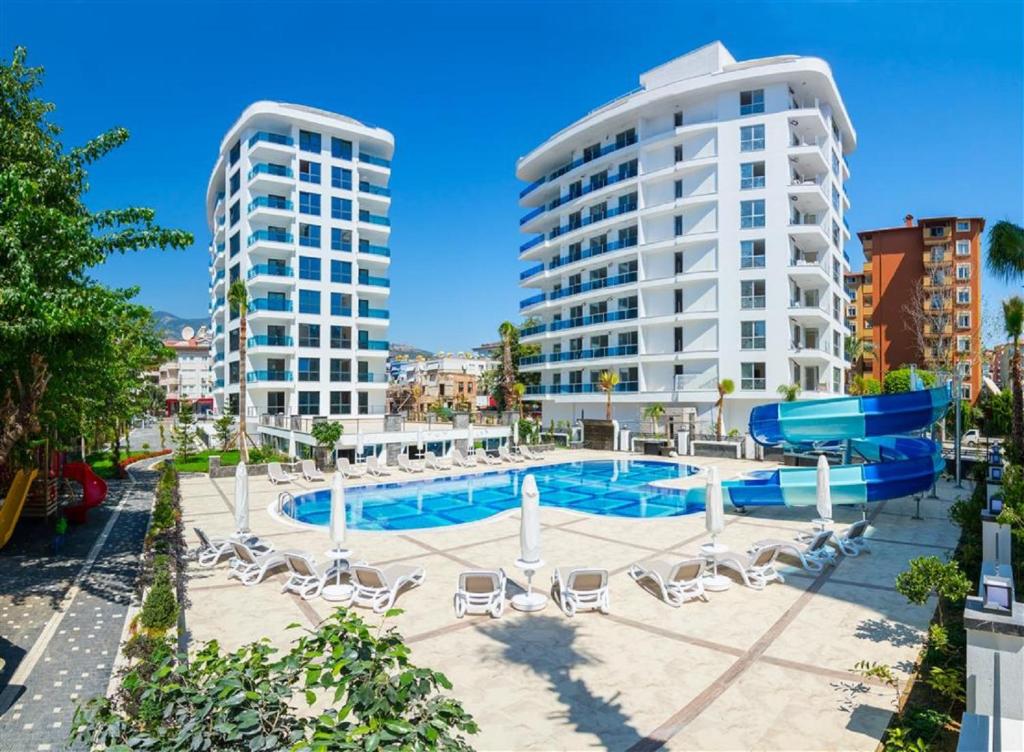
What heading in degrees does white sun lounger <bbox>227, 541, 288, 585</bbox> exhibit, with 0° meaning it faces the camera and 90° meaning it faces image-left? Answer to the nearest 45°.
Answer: approximately 225°

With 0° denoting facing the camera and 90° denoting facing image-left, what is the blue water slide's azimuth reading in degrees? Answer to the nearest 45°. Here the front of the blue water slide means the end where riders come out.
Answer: approximately 90°

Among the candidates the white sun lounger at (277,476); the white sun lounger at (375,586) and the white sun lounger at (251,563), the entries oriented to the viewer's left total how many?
0

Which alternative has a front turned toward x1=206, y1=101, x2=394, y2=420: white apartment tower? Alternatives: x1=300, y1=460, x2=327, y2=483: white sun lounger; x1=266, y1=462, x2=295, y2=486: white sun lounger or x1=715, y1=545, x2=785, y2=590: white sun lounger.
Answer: x1=715, y1=545, x2=785, y2=590: white sun lounger

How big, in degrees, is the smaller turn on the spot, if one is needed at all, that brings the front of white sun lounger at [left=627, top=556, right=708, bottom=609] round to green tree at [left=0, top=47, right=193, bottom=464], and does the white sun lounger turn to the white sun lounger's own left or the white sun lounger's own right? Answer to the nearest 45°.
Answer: approximately 45° to the white sun lounger's own left

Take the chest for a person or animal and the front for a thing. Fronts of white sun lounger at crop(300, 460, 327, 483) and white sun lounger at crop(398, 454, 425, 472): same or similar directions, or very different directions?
same or similar directions

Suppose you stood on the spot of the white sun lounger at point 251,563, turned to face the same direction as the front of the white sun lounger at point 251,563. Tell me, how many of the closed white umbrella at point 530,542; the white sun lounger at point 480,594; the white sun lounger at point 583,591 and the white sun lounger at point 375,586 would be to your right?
4

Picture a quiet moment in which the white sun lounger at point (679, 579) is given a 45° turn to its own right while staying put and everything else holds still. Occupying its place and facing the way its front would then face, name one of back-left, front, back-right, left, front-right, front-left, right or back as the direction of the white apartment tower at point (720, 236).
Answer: front

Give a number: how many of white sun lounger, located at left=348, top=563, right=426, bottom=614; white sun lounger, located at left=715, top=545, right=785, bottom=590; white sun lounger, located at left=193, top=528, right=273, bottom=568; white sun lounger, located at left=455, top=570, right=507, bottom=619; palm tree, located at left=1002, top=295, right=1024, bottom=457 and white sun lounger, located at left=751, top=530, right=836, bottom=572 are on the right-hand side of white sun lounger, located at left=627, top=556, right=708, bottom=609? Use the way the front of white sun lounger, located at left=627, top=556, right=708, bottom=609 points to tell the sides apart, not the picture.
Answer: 3

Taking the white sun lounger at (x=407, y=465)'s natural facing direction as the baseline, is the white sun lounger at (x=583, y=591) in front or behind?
in front

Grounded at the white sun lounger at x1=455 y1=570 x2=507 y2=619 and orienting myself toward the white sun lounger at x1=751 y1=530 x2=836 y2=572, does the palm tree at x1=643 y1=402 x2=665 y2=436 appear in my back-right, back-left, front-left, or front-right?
front-left

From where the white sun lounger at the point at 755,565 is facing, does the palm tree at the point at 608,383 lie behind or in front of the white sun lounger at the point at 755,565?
in front
